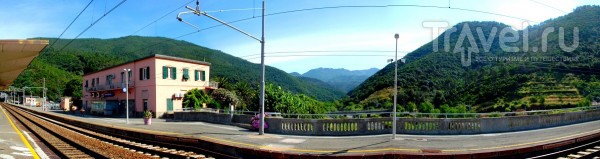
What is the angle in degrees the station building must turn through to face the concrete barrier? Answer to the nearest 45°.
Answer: approximately 45° to its left

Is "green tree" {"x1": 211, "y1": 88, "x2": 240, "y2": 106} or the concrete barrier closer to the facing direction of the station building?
the concrete barrier

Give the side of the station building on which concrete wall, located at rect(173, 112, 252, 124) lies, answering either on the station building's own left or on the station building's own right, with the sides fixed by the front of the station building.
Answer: on the station building's own left

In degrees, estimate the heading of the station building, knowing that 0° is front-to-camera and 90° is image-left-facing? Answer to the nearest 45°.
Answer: approximately 45°

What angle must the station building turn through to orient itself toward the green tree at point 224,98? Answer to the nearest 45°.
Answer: approximately 135° to its left

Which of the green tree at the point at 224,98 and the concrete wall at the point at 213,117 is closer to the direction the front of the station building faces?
the concrete wall
